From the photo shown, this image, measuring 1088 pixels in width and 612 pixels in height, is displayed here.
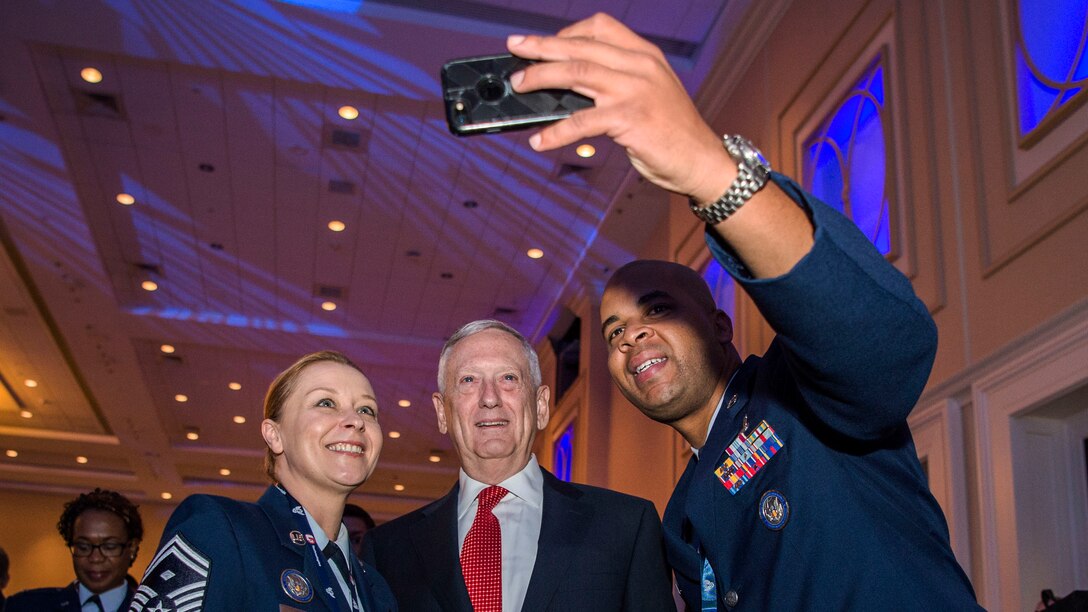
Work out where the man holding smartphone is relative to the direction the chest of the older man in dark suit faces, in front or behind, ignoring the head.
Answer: in front

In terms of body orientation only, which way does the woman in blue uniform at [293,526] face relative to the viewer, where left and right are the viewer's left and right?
facing the viewer and to the right of the viewer

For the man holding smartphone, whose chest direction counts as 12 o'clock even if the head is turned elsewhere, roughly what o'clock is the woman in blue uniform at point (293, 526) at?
The woman in blue uniform is roughly at 3 o'clock from the man holding smartphone.

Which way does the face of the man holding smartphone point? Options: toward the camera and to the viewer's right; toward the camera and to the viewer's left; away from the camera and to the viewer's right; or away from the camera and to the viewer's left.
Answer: toward the camera and to the viewer's left

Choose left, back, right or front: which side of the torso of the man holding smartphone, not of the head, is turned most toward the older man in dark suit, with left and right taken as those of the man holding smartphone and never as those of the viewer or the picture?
right
